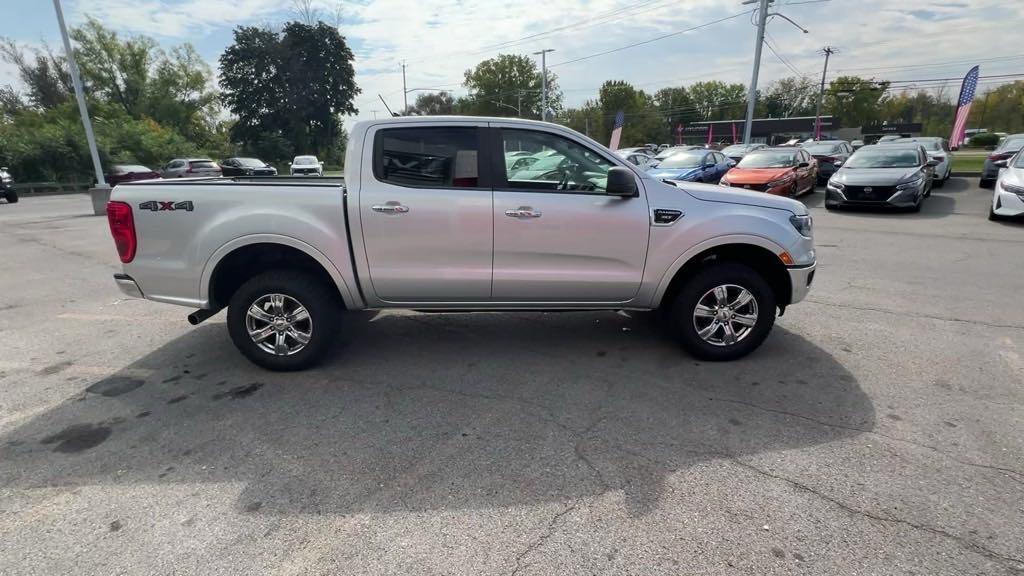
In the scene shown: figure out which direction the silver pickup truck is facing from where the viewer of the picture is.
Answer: facing to the right of the viewer

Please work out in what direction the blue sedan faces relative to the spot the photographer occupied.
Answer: facing the viewer and to the left of the viewer

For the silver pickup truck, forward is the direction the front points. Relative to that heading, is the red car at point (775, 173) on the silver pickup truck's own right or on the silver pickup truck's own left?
on the silver pickup truck's own left

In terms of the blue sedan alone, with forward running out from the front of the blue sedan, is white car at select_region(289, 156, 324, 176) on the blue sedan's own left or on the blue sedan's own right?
on the blue sedan's own right

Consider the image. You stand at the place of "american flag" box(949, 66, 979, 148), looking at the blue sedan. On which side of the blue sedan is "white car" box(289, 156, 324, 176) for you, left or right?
right

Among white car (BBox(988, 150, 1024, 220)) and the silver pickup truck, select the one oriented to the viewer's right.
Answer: the silver pickup truck

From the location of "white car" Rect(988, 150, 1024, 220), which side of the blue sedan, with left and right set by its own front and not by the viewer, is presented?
left

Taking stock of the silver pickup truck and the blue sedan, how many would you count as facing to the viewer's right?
1

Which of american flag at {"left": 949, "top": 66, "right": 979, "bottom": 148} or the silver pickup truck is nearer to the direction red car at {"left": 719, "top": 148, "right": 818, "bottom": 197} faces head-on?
the silver pickup truck

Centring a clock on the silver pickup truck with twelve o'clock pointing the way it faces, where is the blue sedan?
The blue sedan is roughly at 10 o'clock from the silver pickup truck.

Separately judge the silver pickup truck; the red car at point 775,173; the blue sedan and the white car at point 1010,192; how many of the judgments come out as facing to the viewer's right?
1

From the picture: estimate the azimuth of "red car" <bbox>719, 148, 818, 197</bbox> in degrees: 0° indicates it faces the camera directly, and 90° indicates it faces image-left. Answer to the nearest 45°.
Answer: approximately 45°

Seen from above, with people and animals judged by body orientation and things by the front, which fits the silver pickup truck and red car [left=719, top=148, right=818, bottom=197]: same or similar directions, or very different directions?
very different directions

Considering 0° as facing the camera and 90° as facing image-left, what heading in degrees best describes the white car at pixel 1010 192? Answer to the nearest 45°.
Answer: approximately 45°
